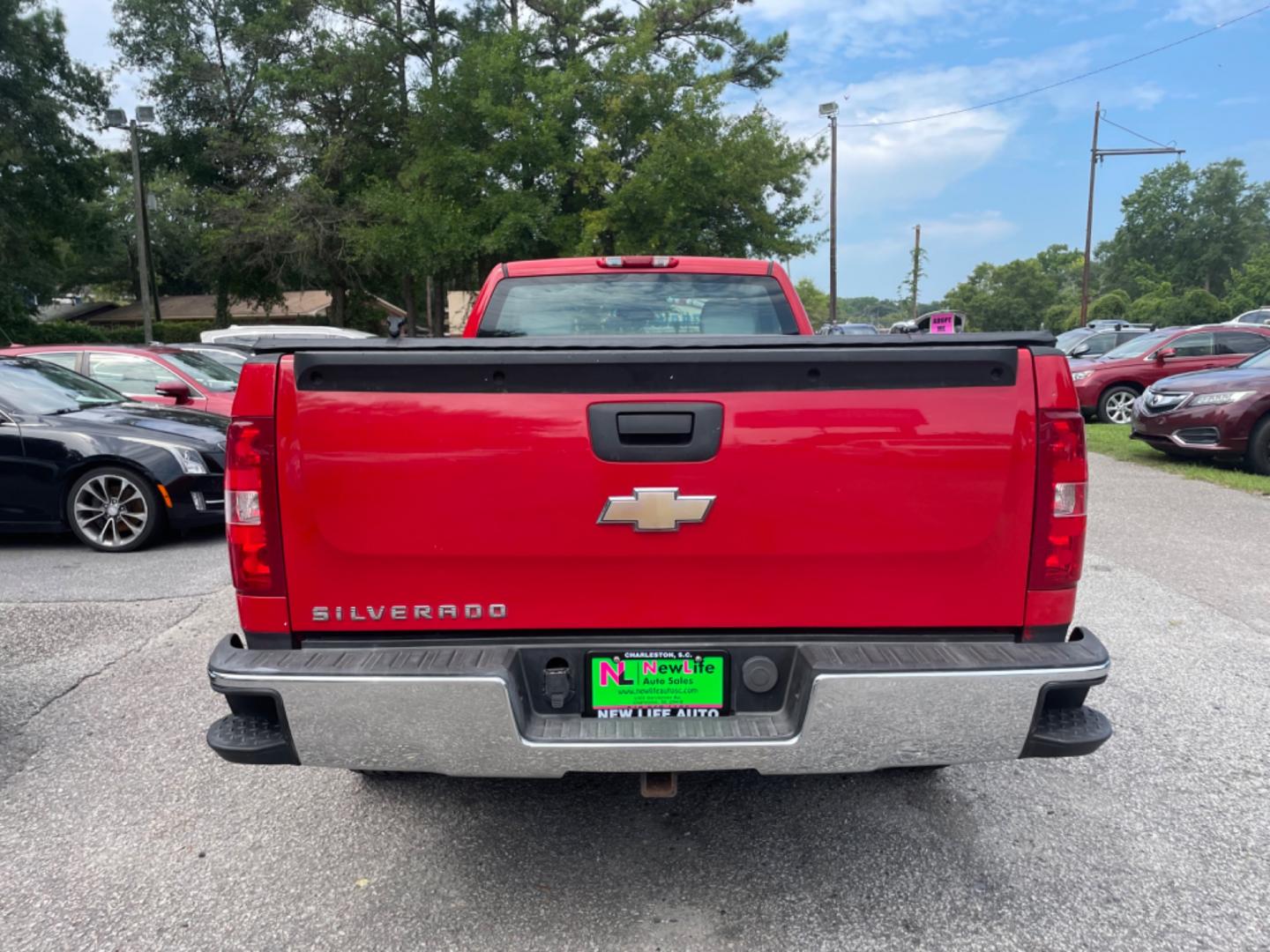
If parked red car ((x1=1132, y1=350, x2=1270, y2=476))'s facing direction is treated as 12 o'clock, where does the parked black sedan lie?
The parked black sedan is roughly at 12 o'clock from the parked red car.

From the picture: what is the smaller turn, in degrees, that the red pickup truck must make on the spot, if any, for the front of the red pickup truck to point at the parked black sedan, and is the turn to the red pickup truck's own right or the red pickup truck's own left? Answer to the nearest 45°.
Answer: approximately 45° to the red pickup truck's own left

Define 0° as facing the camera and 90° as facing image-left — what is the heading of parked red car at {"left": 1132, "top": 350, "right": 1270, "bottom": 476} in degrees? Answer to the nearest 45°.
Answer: approximately 45°

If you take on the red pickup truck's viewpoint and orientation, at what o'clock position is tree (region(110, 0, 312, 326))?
The tree is roughly at 11 o'clock from the red pickup truck.

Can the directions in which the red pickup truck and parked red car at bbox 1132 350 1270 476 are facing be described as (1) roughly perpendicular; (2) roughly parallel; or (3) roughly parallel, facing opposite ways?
roughly perpendicular

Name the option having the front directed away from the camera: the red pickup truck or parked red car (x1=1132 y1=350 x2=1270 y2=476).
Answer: the red pickup truck

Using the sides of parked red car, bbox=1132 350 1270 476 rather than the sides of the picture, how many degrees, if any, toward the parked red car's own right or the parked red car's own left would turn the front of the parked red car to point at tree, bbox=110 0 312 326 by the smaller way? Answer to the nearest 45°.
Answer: approximately 45° to the parked red car's own right

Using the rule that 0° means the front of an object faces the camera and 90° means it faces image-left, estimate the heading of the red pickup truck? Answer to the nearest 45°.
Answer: approximately 180°

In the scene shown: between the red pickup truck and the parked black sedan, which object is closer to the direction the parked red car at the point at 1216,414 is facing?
the parked black sedan

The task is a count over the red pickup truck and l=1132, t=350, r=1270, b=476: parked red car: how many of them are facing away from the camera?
1
